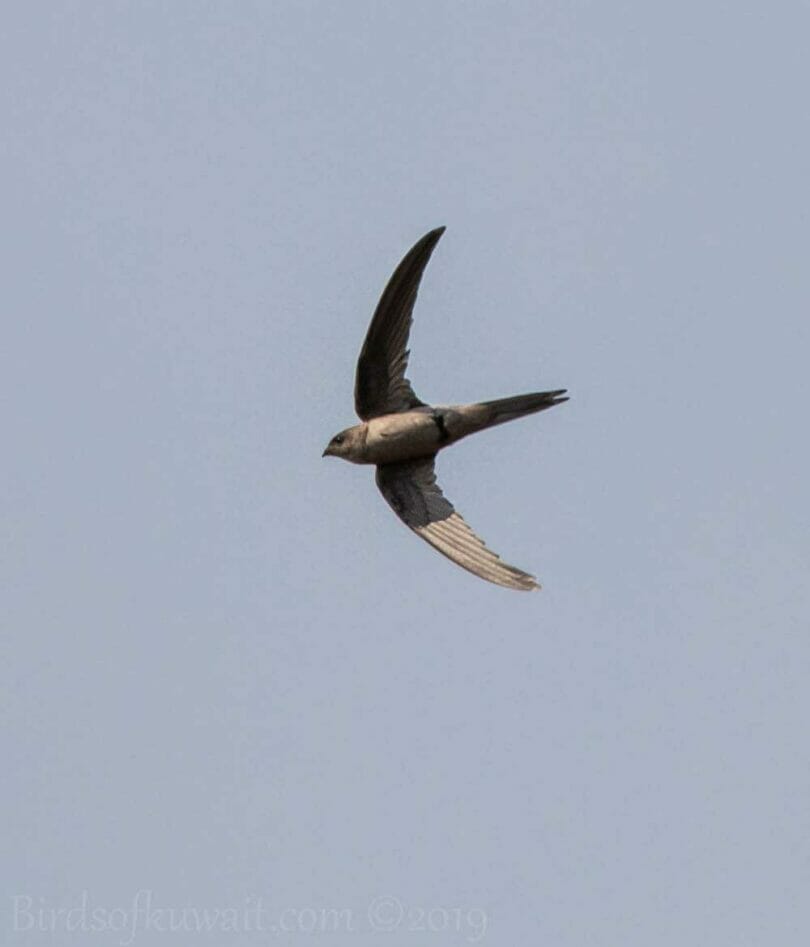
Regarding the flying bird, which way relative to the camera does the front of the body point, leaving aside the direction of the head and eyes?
to the viewer's left
